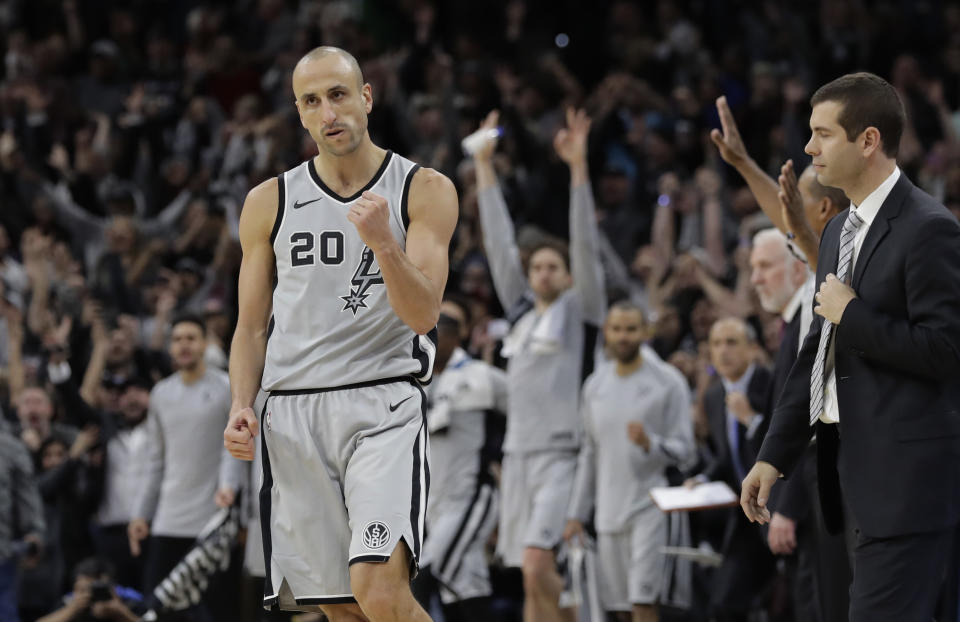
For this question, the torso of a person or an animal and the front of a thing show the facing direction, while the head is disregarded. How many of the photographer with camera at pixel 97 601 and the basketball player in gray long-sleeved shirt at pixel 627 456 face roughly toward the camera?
2

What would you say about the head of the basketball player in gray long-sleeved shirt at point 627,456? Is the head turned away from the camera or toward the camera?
toward the camera

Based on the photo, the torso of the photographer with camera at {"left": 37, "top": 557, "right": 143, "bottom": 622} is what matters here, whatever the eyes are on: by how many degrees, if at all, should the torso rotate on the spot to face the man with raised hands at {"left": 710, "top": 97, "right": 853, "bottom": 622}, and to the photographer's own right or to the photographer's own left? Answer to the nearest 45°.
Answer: approximately 45° to the photographer's own left

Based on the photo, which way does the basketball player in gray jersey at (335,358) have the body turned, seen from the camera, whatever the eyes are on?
toward the camera

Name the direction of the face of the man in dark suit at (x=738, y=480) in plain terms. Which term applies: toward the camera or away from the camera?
toward the camera

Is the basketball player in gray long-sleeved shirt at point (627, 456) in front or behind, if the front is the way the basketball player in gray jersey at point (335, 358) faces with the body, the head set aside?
behind

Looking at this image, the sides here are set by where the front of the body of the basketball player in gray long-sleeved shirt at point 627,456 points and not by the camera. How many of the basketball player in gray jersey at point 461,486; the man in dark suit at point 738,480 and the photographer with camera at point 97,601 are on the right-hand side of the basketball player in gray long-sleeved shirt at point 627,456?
2

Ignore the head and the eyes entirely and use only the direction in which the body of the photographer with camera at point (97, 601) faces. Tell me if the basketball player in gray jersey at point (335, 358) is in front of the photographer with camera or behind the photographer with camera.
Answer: in front

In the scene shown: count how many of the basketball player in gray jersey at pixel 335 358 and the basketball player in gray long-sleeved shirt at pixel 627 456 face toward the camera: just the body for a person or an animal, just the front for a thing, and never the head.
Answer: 2

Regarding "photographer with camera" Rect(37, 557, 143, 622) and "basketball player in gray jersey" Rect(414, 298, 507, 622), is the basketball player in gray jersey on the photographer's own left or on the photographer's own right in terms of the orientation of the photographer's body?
on the photographer's own left

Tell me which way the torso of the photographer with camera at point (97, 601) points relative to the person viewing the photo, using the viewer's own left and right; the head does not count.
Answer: facing the viewer
